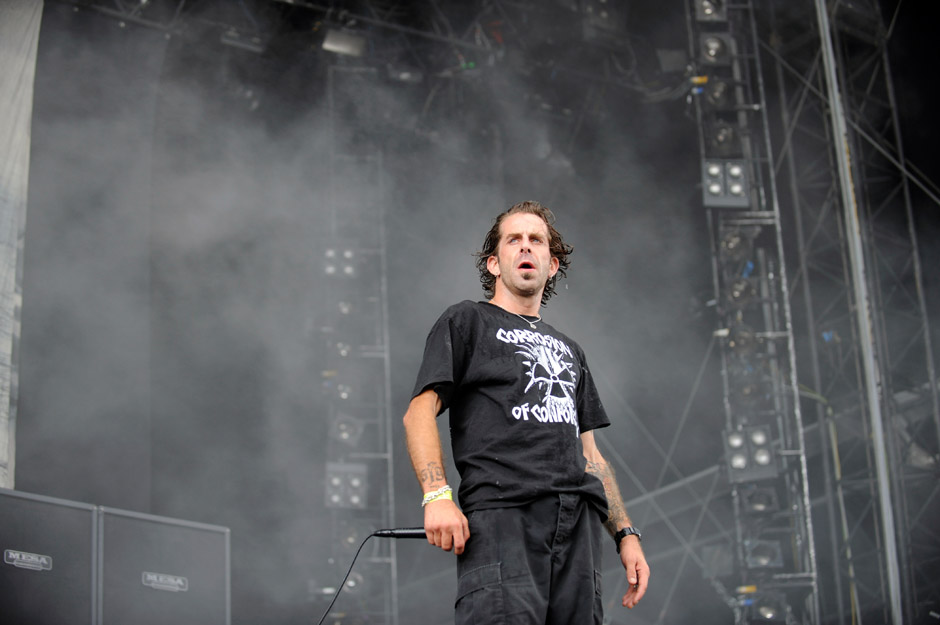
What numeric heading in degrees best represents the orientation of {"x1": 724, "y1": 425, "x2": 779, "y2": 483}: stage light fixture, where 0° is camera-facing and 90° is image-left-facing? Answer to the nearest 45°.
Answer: approximately 0°

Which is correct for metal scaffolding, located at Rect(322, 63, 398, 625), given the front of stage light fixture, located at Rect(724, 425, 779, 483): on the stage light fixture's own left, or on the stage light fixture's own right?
on the stage light fixture's own right

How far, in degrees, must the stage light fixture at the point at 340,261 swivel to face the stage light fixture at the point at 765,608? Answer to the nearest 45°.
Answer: approximately 45° to its left
